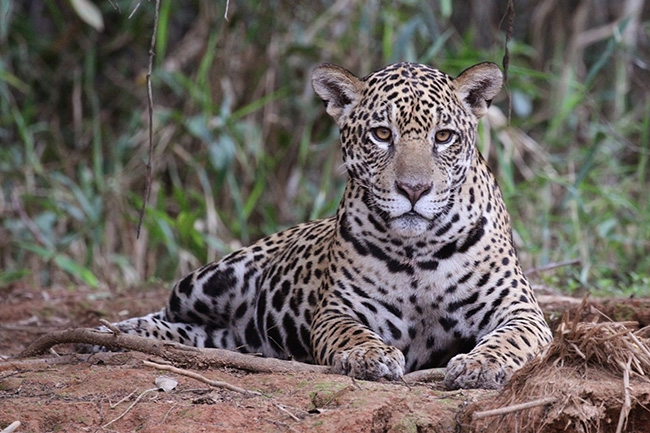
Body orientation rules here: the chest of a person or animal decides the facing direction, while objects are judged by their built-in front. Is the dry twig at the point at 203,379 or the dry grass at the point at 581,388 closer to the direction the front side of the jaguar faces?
the dry grass

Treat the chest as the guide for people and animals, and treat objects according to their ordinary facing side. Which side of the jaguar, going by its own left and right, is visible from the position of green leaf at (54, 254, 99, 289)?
back

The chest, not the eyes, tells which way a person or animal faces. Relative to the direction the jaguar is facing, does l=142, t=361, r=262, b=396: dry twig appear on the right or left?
on its right

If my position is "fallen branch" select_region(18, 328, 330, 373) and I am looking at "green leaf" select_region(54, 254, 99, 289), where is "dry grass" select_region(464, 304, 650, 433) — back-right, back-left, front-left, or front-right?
back-right

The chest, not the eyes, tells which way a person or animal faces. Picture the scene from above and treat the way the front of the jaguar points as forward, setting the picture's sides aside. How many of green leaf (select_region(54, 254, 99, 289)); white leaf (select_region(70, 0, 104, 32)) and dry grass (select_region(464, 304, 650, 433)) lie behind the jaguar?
2

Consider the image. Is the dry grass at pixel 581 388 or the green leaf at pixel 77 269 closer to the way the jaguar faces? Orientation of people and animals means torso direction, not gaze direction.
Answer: the dry grass

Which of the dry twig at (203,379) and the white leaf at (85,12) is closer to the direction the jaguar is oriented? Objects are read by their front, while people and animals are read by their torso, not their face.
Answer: the dry twig

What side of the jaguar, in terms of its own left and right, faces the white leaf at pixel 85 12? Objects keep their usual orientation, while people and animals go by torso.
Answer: back

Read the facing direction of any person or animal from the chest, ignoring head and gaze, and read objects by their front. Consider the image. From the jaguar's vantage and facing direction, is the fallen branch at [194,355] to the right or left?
on its right

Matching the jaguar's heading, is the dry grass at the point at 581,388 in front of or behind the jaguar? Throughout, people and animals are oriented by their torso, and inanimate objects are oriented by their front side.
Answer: in front

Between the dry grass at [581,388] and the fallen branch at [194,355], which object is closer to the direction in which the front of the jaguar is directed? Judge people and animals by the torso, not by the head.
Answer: the dry grass
